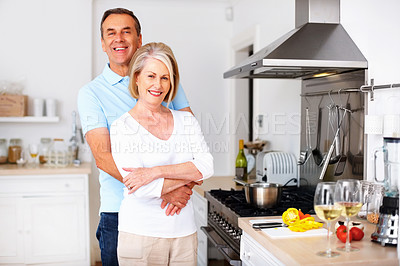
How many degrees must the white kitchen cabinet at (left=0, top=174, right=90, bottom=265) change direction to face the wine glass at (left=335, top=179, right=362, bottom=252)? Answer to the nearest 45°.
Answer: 0° — it already faces it

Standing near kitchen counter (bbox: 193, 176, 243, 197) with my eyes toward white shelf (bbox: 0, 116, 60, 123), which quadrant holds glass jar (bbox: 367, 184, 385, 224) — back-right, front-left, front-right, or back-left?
back-left

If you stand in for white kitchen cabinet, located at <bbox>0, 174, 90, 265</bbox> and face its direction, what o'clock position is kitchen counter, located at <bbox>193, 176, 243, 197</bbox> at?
The kitchen counter is roughly at 10 o'clock from the white kitchen cabinet.

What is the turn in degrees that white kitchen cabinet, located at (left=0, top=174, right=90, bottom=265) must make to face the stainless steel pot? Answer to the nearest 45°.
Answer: approximately 45° to its left

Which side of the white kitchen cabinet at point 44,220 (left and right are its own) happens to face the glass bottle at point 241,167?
left

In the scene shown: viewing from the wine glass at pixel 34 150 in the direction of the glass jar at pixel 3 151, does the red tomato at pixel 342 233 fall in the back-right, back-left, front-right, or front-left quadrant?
back-left

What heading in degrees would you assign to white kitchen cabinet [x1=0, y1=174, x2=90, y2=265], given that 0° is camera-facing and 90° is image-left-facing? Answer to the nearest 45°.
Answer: approximately 0°

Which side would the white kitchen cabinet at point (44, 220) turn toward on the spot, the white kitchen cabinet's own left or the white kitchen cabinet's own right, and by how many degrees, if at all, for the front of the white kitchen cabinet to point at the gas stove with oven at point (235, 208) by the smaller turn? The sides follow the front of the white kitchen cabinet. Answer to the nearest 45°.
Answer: approximately 45° to the white kitchen cabinet's own left
